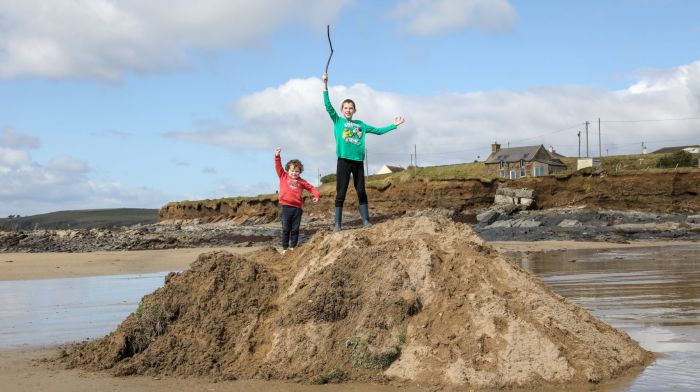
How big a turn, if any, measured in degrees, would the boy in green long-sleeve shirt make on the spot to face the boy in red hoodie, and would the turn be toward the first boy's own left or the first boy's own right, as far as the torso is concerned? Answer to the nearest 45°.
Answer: approximately 90° to the first boy's own right

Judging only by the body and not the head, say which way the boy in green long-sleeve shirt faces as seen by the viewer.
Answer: toward the camera

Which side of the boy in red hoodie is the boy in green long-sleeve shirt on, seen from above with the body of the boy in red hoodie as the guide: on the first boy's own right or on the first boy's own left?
on the first boy's own left

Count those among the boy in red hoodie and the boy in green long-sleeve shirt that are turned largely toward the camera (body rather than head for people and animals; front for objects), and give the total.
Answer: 2

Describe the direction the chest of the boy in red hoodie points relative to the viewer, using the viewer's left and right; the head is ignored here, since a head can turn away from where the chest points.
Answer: facing the viewer
